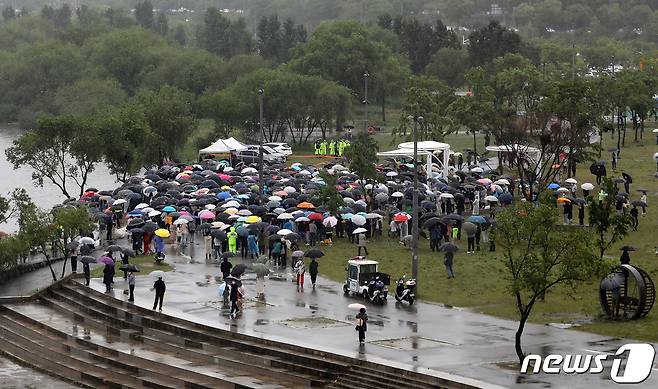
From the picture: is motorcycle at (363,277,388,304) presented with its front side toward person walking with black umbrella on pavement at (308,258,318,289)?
no

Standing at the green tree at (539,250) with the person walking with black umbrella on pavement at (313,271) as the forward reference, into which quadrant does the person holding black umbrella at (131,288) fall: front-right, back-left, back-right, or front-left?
front-left

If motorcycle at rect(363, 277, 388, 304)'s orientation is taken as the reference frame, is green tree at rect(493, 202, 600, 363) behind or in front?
in front

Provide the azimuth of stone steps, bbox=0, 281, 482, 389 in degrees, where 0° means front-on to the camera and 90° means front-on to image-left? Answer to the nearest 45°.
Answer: approximately 45°
